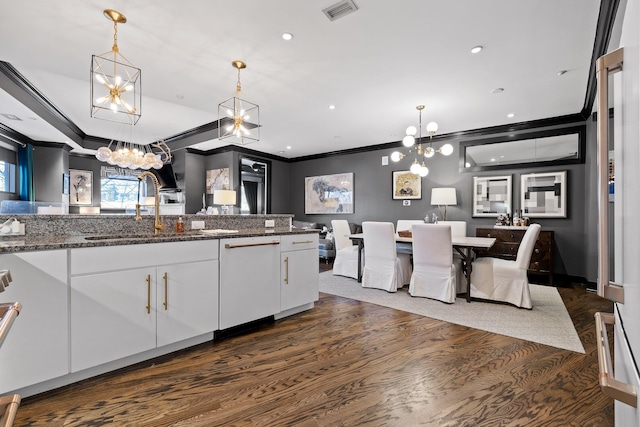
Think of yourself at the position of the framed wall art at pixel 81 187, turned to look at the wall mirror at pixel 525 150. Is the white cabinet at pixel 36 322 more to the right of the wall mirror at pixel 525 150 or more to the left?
right

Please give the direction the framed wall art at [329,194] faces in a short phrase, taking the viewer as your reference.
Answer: facing the viewer and to the left of the viewer

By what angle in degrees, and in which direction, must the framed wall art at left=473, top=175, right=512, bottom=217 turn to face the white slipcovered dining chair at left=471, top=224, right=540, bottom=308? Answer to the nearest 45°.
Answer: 0° — it already faces it

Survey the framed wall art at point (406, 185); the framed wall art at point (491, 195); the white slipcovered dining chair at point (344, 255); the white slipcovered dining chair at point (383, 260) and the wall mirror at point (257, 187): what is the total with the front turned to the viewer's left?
0

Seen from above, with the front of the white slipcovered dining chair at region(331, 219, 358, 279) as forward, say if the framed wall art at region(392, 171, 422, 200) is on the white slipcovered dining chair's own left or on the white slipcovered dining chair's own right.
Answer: on the white slipcovered dining chair's own left

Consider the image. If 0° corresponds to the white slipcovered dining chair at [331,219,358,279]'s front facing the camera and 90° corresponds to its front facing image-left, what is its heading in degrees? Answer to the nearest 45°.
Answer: approximately 315°

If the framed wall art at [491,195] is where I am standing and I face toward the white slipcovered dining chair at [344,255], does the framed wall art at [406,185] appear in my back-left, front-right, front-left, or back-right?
front-right

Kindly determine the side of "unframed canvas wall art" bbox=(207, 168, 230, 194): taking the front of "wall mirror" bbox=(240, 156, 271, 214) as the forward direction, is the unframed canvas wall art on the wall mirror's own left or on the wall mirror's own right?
on the wall mirror's own right

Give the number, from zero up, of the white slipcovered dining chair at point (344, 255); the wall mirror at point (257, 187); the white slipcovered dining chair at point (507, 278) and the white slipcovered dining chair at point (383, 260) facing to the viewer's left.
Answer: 1

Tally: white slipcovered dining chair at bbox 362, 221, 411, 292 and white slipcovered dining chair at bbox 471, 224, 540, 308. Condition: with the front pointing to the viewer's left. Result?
1

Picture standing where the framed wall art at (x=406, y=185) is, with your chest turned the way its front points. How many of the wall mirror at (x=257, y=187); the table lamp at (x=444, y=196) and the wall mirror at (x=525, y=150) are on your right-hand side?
1

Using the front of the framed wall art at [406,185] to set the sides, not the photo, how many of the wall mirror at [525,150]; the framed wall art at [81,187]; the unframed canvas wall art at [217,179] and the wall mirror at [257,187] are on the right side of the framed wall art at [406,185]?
3

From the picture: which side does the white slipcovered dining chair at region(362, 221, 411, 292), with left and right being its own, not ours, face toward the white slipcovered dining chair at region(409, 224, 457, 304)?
right

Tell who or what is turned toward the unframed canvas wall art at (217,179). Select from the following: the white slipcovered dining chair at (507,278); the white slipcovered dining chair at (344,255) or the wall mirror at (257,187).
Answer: the white slipcovered dining chair at (507,278)

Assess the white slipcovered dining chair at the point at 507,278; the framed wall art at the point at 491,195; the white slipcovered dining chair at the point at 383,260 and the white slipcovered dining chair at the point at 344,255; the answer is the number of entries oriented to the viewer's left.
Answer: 1

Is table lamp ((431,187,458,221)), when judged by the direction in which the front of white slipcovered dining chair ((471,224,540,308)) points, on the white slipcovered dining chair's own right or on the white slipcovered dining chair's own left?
on the white slipcovered dining chair's own right

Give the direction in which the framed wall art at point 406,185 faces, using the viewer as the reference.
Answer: facing the viewer

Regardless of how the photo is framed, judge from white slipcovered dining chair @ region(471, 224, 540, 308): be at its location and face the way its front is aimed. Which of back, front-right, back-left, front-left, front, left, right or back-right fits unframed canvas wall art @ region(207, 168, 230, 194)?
front

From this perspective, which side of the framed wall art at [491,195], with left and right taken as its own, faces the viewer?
front

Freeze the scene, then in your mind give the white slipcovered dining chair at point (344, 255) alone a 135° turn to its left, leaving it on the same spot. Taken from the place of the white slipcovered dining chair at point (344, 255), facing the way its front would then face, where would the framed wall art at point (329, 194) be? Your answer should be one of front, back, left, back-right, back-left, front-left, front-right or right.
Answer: front

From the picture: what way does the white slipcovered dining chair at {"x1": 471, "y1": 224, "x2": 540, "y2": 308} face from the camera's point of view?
to the viewer's left

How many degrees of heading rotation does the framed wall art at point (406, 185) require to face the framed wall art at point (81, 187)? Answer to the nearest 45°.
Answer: approximately 90° to its right

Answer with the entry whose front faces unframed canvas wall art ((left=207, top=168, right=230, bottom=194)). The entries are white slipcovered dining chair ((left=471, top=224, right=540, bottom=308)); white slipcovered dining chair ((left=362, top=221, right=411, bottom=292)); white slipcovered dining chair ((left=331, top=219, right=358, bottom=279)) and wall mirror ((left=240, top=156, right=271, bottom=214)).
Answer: white slipcovered dining chair ((left=471, top=224, right=540, bottom=308))
